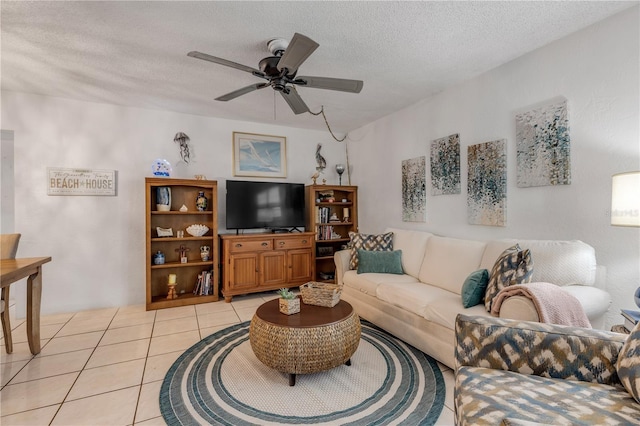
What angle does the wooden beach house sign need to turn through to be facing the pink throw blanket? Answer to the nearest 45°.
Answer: approximately 45° to its left

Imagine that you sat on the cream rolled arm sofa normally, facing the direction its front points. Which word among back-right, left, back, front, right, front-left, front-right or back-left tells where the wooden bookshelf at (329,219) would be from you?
right

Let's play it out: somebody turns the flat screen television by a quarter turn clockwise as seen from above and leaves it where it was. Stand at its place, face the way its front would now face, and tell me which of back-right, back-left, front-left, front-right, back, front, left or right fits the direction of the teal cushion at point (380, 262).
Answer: back-left

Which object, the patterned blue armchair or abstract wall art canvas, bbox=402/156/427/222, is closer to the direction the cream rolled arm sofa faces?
the patterned blue armchair

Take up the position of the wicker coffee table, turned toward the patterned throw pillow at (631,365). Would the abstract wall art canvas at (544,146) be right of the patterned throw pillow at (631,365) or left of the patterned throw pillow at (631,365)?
left

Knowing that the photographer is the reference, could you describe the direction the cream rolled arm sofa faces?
facing the viewer and to the left of the viewer

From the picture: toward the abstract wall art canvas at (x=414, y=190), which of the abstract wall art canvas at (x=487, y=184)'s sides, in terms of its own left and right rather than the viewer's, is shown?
right

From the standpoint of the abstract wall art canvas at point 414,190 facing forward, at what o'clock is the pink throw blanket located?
The pink throw blanket is roughly at 10 o'clock from the abstract wall art canvas.

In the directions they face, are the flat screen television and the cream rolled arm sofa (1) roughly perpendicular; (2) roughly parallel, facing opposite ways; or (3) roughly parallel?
roughly perpendicular

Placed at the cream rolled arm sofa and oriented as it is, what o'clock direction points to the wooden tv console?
The wooden tv console is roughly at 2 o'clock from the cream rolled arm sofa.

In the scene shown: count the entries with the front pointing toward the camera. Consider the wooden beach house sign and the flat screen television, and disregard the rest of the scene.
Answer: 2

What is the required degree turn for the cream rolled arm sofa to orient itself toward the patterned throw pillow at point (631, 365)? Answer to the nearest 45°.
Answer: approximately 90° to its left

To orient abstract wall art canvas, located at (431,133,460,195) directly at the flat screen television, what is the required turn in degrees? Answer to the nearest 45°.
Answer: approximately 45° to its right

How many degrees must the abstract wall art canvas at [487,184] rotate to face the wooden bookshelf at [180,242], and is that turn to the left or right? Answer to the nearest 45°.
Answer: approximately 45° to its right

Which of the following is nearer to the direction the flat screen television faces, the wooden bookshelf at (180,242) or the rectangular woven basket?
the rectangular woven basket

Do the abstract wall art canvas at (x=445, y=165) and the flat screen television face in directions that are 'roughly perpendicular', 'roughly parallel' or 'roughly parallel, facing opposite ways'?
roughly perpendicular

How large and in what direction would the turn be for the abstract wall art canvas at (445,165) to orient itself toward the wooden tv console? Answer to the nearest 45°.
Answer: approximately 45° to its right

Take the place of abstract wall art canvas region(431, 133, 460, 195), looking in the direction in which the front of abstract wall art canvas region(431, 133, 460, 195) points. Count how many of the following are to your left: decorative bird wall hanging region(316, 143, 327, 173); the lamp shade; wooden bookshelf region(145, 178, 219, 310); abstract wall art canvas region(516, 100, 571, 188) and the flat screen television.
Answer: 2
